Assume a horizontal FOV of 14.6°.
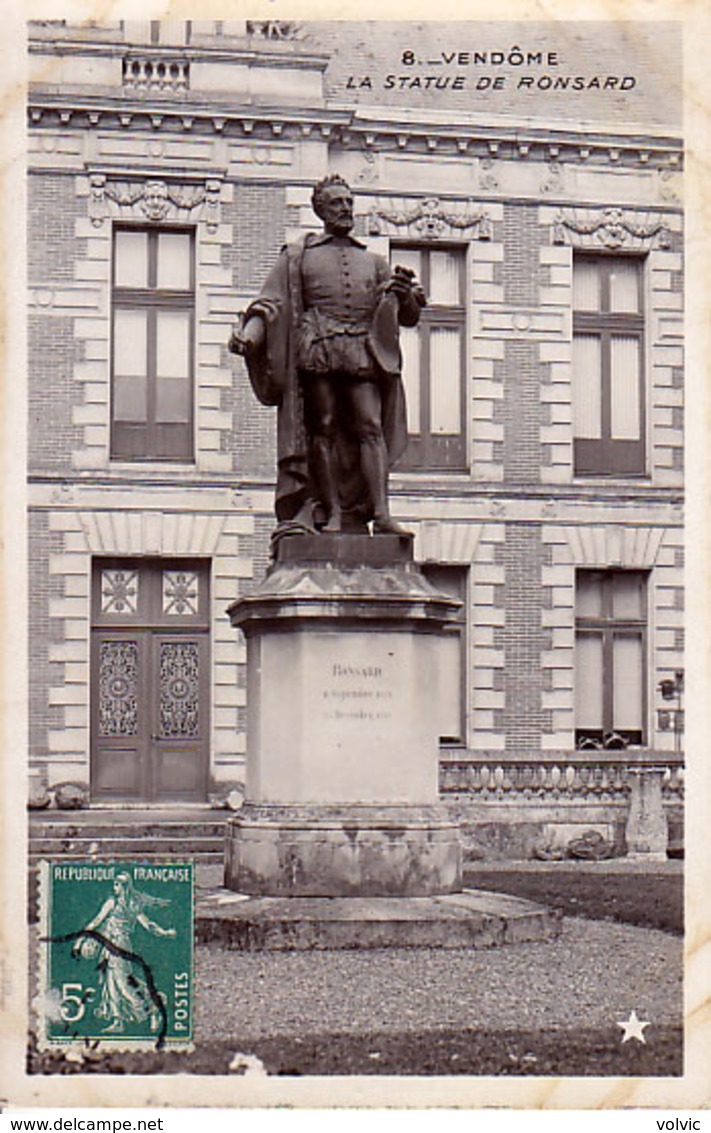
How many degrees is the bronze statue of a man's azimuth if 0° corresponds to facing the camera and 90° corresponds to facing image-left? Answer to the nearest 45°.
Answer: approximately 0°

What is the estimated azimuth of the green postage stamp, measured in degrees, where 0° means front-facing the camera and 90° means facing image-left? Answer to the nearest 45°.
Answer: approximately 0°
